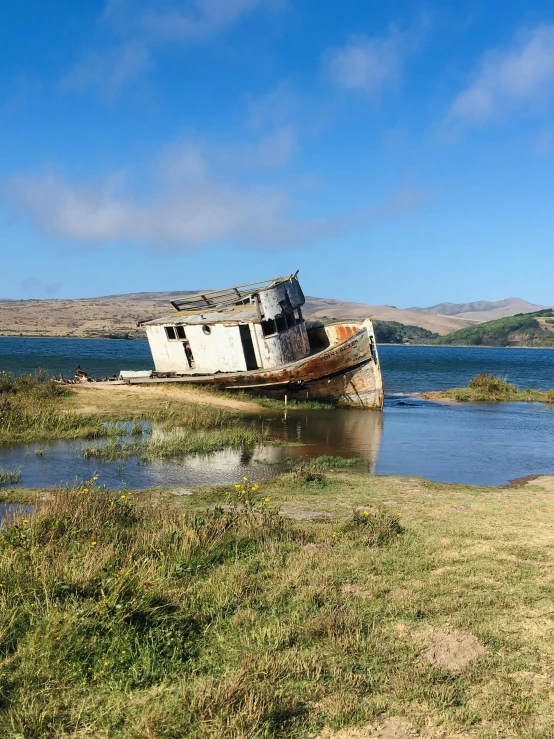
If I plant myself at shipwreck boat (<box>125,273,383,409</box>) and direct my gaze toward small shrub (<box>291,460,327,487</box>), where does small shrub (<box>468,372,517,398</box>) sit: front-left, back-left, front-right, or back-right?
back-left

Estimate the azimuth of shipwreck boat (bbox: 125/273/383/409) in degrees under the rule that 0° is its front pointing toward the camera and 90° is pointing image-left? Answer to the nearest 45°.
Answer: approximately 315°

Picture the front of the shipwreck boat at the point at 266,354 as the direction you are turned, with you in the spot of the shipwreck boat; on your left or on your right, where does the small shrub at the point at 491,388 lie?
on your left

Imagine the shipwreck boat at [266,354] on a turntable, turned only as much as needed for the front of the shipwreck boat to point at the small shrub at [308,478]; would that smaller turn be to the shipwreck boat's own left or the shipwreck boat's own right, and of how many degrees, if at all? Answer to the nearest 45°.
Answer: approximately 45° to the shipwreck boat's own right
